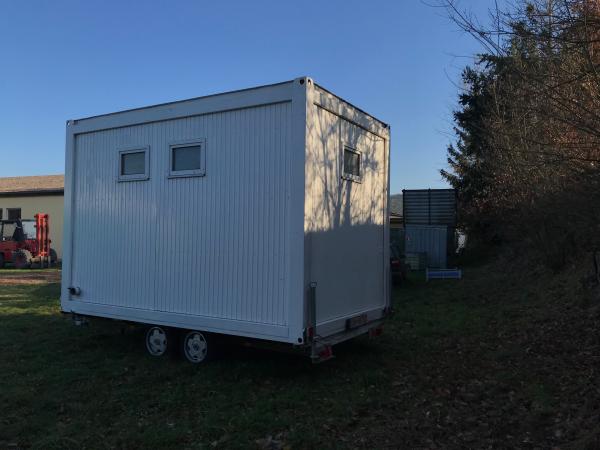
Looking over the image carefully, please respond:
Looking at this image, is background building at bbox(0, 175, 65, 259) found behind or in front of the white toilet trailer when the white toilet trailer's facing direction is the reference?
in front

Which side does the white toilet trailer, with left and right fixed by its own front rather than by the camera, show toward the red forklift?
front

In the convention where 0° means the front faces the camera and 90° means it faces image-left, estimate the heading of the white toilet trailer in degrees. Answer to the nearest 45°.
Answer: approximately 135°
